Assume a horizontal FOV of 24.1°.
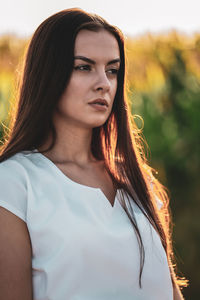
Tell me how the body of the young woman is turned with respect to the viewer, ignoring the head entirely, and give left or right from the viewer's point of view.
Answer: facing the viewer and to the right of the viewer

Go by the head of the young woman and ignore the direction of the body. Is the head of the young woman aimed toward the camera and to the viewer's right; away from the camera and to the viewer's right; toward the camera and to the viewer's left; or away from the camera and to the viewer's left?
toward the camera and to the viewer's right
